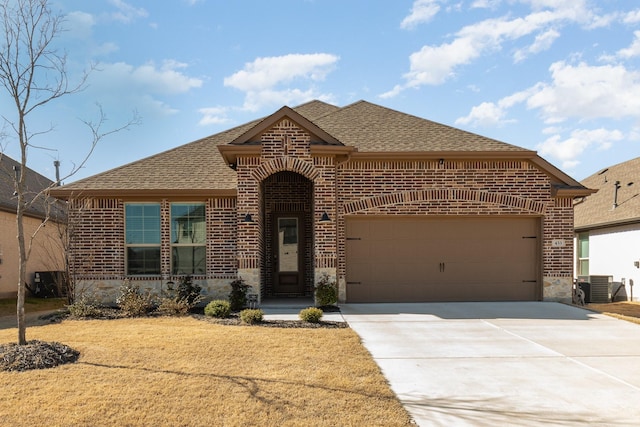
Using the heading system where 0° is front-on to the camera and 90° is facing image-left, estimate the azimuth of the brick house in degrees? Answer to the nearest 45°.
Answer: approximately 0°

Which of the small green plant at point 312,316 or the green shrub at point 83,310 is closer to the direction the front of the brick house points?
the small green plant

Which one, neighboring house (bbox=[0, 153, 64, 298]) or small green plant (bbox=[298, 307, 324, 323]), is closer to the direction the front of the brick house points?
the small green plant

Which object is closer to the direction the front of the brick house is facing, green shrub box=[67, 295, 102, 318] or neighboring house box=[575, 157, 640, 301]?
the green shrub

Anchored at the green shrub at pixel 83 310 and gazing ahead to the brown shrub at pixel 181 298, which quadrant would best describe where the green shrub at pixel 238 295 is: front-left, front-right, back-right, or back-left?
front-right
